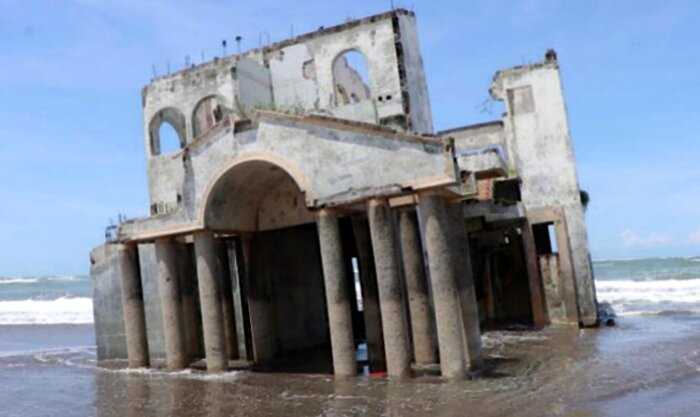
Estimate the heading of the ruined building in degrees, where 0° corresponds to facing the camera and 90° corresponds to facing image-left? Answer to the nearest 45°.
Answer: approximately 45°
